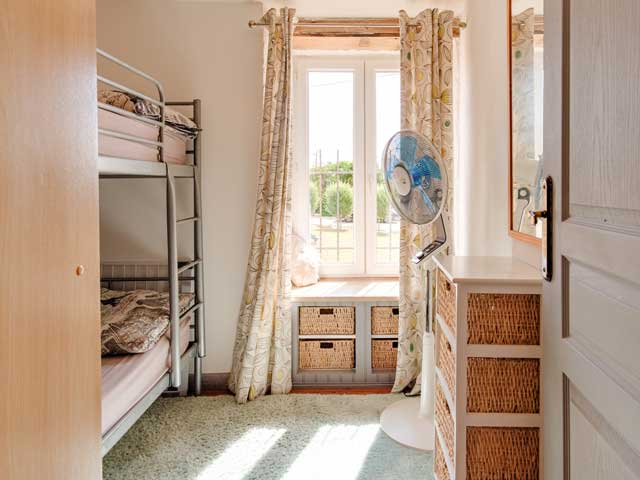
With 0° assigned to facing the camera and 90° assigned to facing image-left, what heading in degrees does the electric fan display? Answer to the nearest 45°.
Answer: approximately 45°

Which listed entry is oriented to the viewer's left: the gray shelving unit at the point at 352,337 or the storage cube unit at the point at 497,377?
the storage cube unit

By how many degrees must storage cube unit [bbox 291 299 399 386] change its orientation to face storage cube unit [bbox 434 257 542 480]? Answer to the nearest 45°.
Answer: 0° — it already faces it
